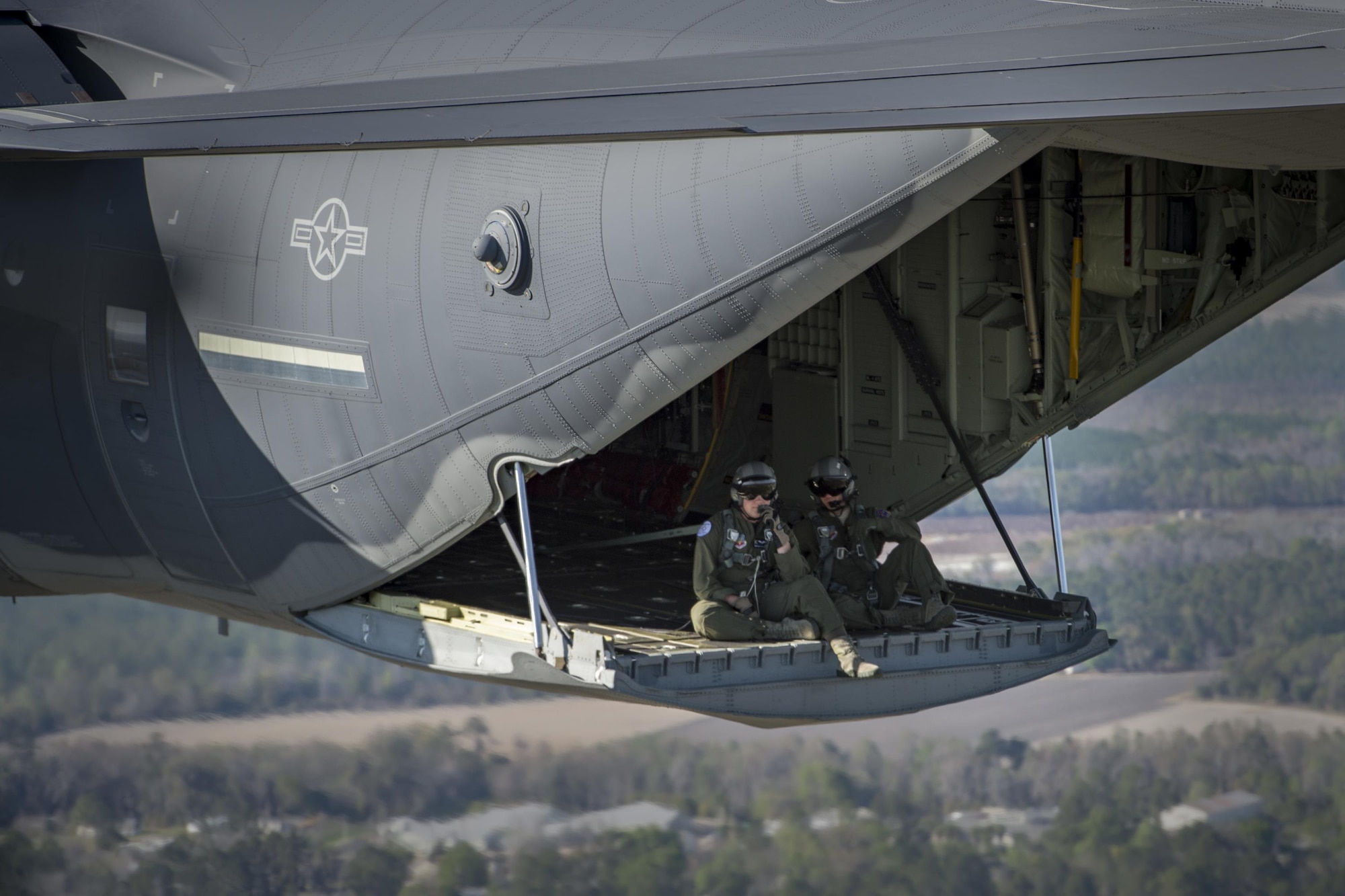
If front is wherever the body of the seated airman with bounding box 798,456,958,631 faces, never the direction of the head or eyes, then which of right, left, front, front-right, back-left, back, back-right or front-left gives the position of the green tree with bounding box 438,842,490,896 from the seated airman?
back-right

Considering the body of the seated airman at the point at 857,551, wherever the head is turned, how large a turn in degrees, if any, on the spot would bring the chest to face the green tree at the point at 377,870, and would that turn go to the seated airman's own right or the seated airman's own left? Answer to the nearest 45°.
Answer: approximately 135° to the seated airman's own right

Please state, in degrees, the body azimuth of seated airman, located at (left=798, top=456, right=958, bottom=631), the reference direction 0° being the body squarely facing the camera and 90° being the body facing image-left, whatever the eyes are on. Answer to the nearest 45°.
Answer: approximately 0°

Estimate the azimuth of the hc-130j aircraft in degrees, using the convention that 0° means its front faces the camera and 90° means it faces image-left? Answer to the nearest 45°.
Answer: approximately 135°

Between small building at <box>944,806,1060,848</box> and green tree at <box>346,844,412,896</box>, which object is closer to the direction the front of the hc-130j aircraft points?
the green tree
